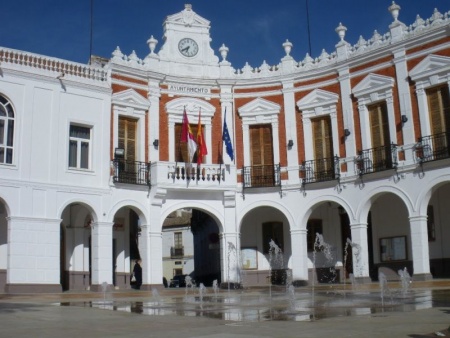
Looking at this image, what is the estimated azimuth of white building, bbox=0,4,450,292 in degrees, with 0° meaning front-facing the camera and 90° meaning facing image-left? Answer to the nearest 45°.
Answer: approximately 0°
